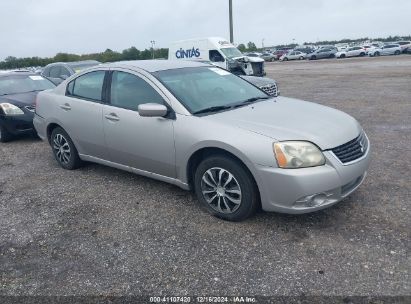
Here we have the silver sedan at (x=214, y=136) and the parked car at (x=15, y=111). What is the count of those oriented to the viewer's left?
0

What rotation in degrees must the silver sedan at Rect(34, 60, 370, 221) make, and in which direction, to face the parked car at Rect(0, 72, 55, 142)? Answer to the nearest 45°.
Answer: approximately 180°

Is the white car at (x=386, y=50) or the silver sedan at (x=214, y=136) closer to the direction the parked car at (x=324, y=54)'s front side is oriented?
the silver sedan

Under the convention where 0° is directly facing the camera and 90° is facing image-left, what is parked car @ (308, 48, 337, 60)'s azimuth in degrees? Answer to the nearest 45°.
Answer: approximately 45°

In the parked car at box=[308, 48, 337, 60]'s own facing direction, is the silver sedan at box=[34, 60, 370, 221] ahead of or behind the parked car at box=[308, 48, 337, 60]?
ahead

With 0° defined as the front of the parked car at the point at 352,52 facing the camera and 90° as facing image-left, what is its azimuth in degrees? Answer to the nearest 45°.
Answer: approximately 45°

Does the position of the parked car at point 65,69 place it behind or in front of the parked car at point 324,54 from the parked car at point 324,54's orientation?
in front

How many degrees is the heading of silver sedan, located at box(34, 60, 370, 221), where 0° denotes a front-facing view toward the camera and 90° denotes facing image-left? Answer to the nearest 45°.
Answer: approximately 315°

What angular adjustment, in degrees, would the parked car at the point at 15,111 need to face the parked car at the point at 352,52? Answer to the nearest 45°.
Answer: approximately 90° to its left

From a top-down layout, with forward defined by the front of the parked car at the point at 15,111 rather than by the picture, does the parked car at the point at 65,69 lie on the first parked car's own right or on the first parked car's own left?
on the first parked car's own left
